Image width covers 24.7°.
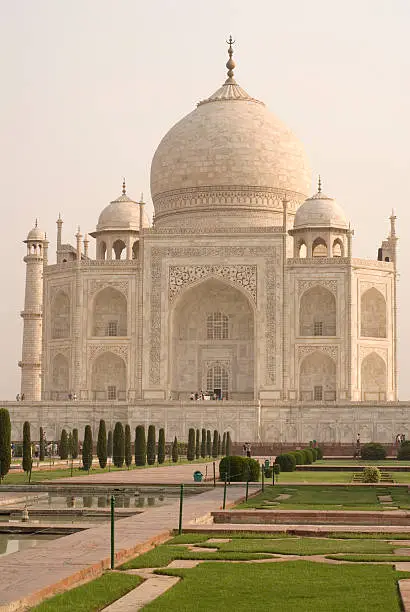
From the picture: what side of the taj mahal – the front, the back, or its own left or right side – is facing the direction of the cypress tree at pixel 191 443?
front

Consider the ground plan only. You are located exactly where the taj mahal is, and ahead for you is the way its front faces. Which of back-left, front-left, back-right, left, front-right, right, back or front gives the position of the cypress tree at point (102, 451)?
front

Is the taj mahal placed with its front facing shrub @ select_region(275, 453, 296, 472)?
yes

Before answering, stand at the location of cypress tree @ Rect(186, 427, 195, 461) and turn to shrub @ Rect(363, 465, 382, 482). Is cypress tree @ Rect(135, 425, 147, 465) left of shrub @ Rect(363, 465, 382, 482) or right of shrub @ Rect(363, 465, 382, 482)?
right

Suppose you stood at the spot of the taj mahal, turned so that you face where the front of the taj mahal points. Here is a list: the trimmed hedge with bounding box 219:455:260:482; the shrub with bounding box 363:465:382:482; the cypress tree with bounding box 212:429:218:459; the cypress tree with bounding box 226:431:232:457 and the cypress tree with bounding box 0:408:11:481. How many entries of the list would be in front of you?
5

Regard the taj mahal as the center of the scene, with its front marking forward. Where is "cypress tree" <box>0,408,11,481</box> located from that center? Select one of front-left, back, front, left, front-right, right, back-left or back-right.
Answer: front

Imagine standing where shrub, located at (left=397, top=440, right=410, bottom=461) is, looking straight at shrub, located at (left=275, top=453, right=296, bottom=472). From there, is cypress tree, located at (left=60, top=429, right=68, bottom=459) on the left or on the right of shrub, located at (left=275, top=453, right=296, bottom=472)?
right

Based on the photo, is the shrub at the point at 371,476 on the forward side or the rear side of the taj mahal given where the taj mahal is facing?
on the forward side

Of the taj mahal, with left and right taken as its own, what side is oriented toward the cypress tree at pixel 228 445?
front

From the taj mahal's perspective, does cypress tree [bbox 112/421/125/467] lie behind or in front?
in front

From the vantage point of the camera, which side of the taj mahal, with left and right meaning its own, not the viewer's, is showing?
front

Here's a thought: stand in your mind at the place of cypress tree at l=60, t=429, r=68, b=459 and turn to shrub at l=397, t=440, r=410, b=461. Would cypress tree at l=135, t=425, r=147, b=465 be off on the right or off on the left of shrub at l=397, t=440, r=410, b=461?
right

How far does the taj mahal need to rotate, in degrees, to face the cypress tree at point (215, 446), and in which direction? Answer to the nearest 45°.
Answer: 0° — it already faces it

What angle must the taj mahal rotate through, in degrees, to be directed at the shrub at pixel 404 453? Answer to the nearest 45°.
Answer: approximately 45° to its left

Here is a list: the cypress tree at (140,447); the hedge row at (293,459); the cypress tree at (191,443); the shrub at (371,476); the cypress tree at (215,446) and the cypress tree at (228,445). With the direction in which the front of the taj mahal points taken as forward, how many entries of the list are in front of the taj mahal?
6

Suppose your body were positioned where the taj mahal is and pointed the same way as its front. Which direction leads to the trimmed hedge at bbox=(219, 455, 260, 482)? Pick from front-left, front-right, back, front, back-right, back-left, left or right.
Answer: front
